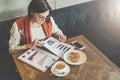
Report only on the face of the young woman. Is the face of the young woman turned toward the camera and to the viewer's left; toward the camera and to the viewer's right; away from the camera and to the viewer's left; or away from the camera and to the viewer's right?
toward the camera and to the viewer's right

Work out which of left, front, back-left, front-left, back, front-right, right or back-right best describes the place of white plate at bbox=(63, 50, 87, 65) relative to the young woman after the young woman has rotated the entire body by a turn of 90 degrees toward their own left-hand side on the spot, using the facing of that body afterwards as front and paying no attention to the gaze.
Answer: right

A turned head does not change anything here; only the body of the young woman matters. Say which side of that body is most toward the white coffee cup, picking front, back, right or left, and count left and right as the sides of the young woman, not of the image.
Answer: front

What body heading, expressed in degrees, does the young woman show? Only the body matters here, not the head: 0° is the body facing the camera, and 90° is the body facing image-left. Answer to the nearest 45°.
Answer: approximately 315°

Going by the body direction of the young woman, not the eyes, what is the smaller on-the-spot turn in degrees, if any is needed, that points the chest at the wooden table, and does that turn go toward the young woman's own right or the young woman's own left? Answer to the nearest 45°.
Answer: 0° — they already face it

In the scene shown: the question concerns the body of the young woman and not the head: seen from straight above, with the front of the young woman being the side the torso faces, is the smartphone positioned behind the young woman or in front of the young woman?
in front
